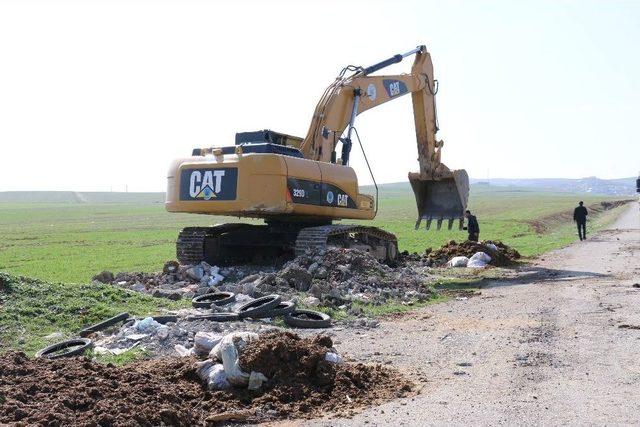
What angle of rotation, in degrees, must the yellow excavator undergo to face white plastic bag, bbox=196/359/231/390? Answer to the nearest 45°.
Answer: approximately 135° to its right

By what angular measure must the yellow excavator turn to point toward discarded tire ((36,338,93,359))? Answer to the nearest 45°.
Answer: approximately 135° to its right

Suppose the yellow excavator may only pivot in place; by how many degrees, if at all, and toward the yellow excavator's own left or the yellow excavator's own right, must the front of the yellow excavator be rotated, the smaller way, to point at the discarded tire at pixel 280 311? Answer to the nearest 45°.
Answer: approximately 135° to the yellow excavator's own right

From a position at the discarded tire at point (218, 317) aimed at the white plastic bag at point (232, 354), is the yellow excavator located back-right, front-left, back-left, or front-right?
back-left

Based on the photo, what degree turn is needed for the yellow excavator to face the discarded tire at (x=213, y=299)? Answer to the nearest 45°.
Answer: approximately 135° to its right

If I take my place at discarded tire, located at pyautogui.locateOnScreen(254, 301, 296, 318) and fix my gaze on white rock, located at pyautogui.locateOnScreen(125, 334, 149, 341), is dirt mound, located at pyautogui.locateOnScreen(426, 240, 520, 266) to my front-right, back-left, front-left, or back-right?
back-right

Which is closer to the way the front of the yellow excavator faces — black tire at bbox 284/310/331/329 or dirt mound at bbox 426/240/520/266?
the dirt mound

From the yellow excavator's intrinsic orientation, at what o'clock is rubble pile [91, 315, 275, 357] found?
The rubble pile is roughly at 5 o'clock from the yellow excavator.

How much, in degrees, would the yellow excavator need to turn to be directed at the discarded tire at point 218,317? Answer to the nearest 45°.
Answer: approximately 135° to its right

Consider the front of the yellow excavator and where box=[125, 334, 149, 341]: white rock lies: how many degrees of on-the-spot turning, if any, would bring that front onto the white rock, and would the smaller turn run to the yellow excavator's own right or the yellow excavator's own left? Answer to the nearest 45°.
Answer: approximately 135° to the yellow excavator's own right

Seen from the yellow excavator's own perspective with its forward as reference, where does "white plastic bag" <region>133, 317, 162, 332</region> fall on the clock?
The white plastic bag is roughly at 5 o'clock from the yellow excavator.

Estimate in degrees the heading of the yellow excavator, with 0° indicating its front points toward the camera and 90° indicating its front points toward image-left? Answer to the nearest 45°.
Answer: approximately 225°
